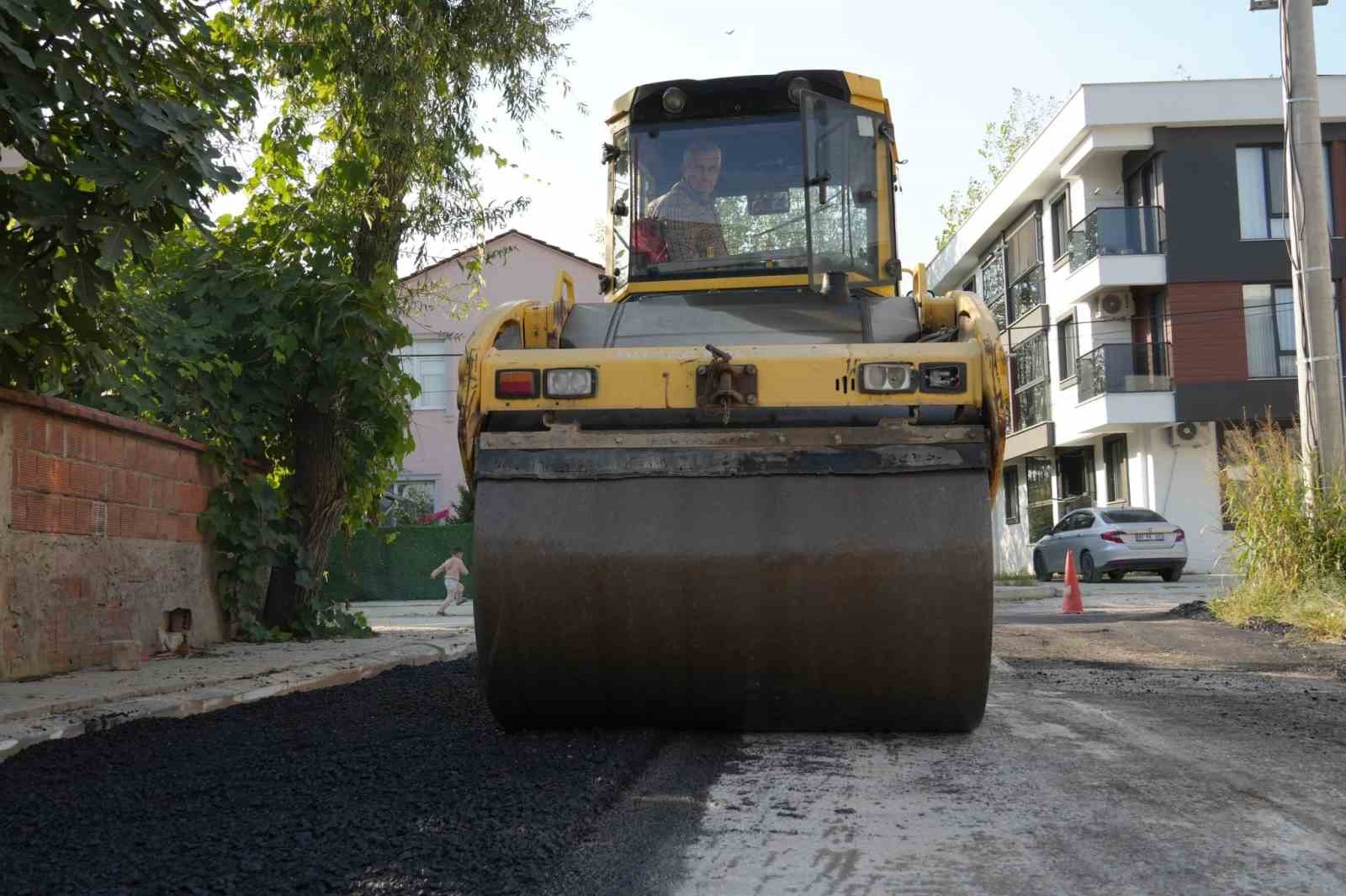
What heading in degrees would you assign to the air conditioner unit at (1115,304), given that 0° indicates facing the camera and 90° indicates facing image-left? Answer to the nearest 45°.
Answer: approximately 0°

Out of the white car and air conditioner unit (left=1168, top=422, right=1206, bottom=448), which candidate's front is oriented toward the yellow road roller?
the air conditioner unit

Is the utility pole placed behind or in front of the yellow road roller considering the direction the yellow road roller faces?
behind

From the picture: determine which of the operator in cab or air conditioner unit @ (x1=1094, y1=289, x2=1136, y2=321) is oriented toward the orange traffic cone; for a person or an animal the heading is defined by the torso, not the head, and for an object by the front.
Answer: the air conditioner unit

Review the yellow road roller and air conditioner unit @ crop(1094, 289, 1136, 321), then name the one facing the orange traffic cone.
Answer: the air conditioner unit

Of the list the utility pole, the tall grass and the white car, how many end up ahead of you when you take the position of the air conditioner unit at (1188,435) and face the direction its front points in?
3

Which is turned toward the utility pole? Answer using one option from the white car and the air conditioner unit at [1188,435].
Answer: the air conditioner unit

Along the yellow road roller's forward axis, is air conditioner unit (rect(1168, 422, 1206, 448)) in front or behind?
behind
